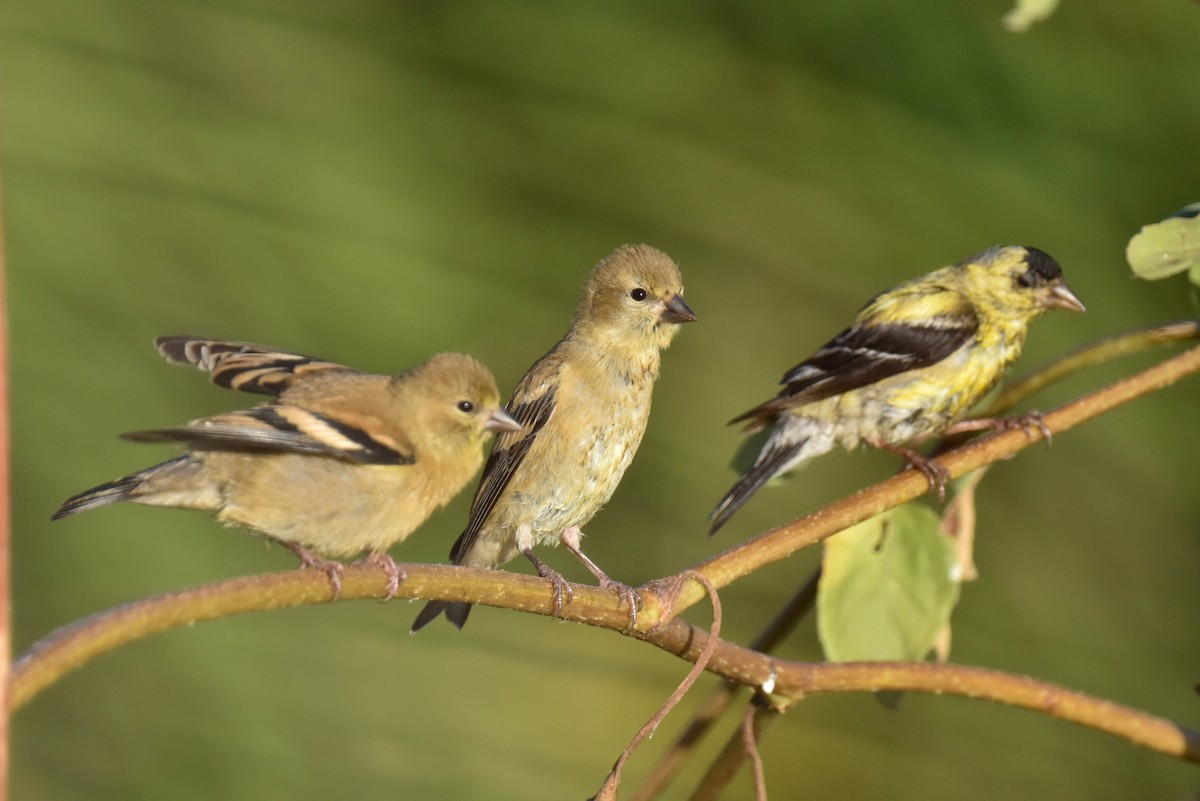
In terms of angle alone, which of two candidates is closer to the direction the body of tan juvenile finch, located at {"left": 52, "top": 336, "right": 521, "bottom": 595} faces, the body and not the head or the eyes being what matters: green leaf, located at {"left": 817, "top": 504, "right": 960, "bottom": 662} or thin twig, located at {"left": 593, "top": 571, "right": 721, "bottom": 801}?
the green leaf

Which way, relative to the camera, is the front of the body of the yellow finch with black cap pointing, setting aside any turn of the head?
to the viewer's right

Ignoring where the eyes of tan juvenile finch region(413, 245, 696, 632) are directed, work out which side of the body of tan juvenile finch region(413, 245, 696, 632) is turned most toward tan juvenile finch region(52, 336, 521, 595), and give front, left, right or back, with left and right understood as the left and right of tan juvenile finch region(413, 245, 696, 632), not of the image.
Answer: right

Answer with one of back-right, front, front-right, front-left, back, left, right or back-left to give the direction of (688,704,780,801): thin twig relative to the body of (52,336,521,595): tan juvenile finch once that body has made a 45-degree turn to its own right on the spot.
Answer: front

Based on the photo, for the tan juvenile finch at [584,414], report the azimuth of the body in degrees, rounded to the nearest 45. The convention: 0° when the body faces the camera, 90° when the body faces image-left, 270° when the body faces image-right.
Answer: approximately 315°

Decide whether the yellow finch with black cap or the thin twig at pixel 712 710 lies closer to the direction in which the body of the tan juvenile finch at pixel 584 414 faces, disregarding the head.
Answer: the thin twig

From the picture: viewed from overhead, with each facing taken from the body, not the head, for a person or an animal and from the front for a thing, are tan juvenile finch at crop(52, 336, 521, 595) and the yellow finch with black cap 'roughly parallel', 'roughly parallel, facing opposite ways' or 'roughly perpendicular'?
roughly parallel

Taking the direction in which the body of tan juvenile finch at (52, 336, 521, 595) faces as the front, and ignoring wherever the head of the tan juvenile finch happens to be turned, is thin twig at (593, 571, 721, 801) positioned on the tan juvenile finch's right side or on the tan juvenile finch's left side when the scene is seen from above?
on the tan juvenile finch's right side

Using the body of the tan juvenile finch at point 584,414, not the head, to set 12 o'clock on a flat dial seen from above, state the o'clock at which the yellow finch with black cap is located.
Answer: The yellow finch with black cap is roughly at 9 o'clock from the tan juvenile finch.

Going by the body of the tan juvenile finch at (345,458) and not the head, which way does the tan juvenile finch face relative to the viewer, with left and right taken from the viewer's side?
facing to the right of the viewer

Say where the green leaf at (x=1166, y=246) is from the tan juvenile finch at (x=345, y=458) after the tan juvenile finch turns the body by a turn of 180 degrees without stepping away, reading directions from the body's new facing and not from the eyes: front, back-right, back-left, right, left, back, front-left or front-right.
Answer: back-left
